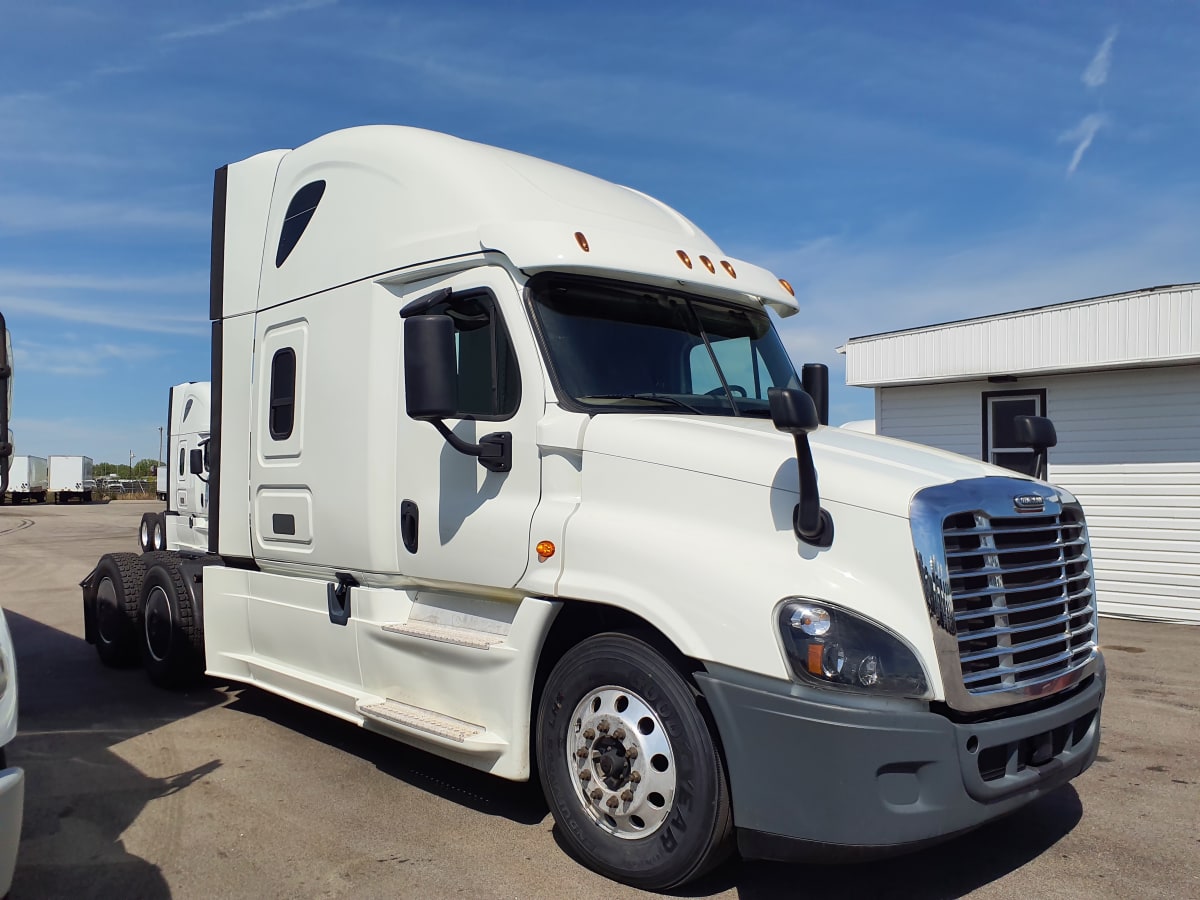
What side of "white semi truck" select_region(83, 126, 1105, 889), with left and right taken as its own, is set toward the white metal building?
left

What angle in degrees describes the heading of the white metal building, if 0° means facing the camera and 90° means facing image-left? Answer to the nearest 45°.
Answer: approximately 45°

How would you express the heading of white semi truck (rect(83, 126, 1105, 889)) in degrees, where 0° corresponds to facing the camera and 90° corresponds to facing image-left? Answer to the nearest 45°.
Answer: approximately 315°

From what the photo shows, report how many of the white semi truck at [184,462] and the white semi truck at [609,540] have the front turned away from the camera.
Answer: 0

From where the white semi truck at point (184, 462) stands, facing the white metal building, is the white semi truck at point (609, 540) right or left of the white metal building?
right

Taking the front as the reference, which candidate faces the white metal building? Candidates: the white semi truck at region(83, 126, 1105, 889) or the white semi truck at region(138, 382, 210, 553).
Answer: the white semi truck at region(138, 382, 210, 553)

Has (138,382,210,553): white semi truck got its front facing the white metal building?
yes
